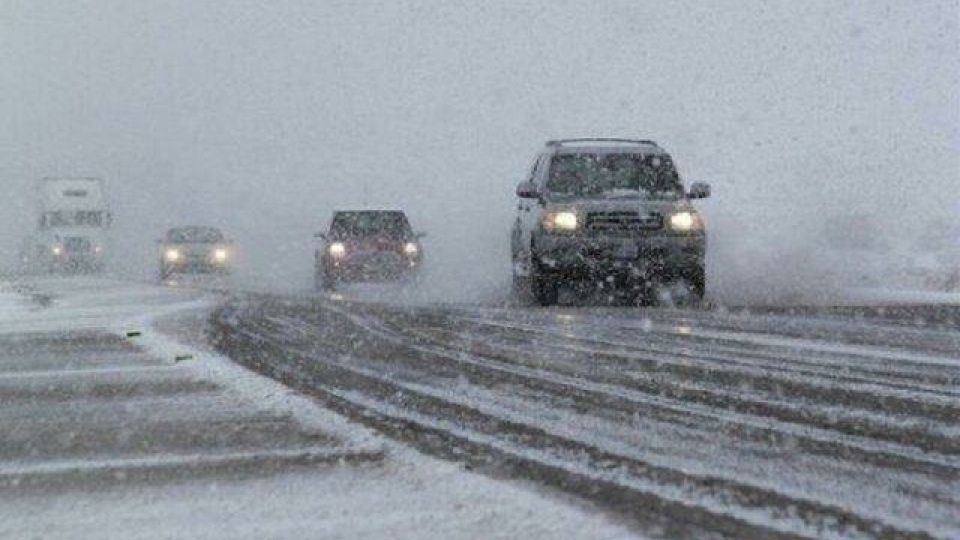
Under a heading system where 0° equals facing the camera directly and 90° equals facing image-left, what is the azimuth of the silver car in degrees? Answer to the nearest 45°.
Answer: approximately 0°

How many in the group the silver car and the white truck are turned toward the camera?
2

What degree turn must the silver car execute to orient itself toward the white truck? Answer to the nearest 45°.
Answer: approximately 135° to its right

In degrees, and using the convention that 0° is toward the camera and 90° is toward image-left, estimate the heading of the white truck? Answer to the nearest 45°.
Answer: approximately 0°
